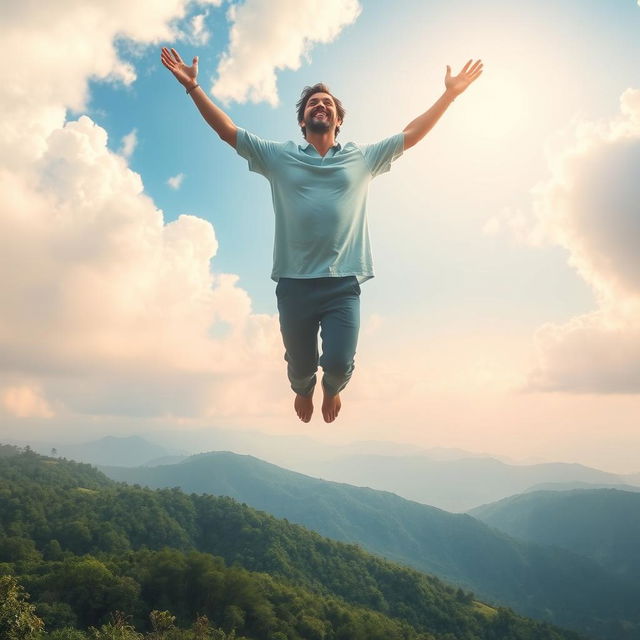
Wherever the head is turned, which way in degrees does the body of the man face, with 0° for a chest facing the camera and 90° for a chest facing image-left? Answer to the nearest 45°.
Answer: approximately 0°
